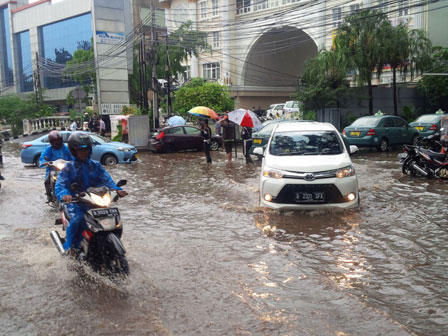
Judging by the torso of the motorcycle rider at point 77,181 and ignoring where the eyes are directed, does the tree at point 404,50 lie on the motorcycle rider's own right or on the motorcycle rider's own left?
on the motorcycle rider's own left

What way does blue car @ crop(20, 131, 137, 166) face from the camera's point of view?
to the viewer's right

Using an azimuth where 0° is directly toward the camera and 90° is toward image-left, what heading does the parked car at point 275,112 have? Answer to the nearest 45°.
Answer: approximately 45°

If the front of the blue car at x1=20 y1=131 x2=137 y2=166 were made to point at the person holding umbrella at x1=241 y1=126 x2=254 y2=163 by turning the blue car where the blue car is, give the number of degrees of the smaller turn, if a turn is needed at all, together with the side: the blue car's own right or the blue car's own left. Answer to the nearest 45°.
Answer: approximately 45° to the blue car's own right

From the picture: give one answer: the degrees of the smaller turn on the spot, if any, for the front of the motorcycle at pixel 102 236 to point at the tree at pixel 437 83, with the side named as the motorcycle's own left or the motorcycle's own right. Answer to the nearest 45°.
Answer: approximately 90° to the motorcycle's own left

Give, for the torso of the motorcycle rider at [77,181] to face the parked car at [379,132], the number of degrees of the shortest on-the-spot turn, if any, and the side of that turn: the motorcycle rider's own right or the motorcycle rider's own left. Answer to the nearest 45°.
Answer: approximately 90° to the motorcycle rider's own left
